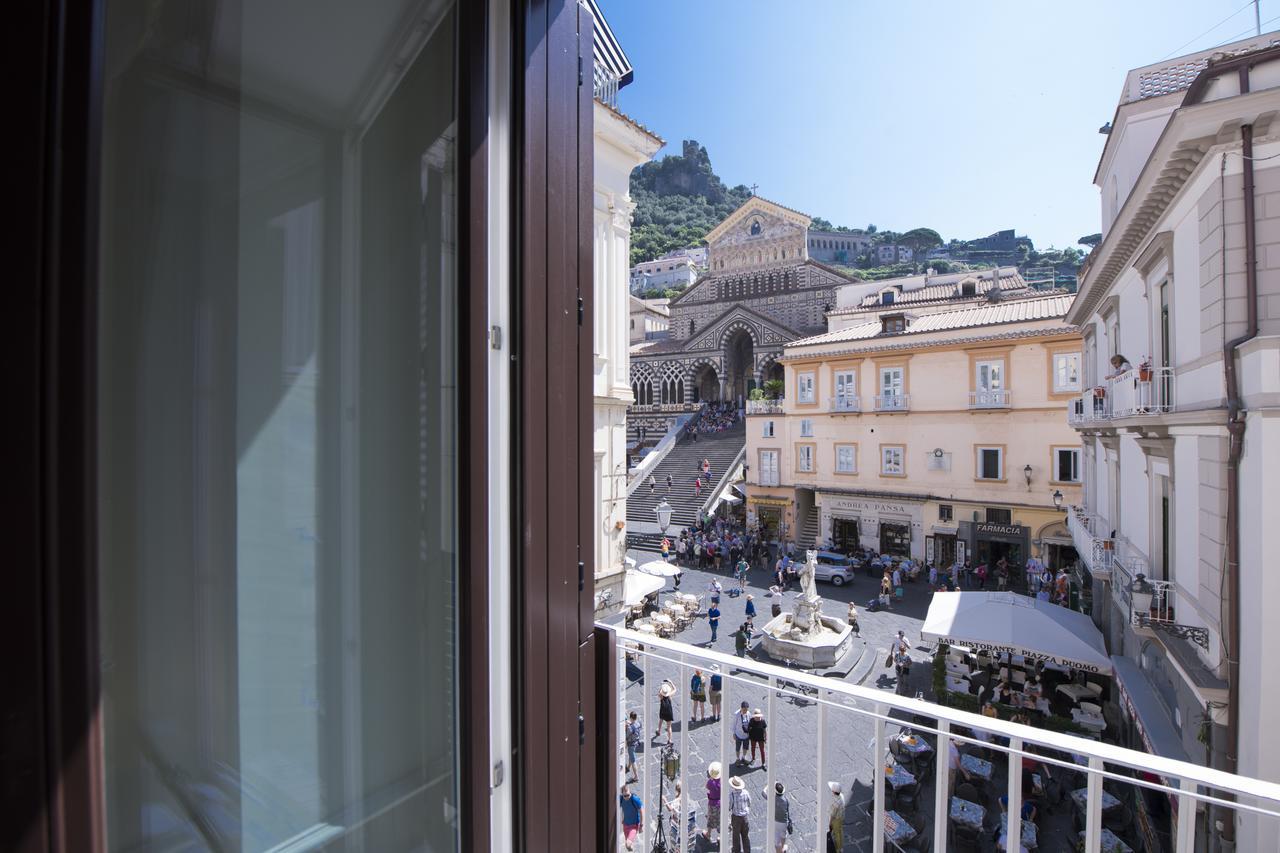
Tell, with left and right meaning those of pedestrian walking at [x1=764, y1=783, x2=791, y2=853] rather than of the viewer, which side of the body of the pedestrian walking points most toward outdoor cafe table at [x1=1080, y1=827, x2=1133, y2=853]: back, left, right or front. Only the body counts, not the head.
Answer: right

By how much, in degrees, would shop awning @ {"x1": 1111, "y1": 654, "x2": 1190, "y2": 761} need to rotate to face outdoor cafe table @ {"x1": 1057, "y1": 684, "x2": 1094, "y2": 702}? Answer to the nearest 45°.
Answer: approximately 45° to its right

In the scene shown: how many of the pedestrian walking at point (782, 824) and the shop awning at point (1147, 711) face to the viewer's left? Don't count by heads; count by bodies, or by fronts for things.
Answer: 1

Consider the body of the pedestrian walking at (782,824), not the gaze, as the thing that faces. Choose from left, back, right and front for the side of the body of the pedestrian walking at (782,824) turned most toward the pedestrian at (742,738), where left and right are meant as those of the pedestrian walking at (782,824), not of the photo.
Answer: front

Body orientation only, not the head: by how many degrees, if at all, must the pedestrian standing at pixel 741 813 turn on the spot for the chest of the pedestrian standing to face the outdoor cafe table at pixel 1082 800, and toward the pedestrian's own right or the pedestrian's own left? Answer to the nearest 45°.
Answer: approximately 45° to the pedestrian's own right

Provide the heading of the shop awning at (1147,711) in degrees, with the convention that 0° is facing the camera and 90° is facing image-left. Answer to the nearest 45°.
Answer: approximately 90°

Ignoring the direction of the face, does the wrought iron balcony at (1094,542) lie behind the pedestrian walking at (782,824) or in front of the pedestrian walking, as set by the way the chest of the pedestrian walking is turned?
in front

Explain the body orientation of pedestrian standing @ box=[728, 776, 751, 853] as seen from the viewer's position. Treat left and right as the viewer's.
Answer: facing away from the viewer

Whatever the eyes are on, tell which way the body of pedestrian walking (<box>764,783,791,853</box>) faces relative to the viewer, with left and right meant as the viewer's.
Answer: facing away from the viewer

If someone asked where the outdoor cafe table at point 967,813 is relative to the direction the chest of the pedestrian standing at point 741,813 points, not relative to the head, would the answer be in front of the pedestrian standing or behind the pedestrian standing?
in front

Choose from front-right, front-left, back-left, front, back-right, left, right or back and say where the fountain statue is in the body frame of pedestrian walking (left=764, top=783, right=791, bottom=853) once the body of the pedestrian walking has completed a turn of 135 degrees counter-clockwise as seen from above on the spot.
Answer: back-right
